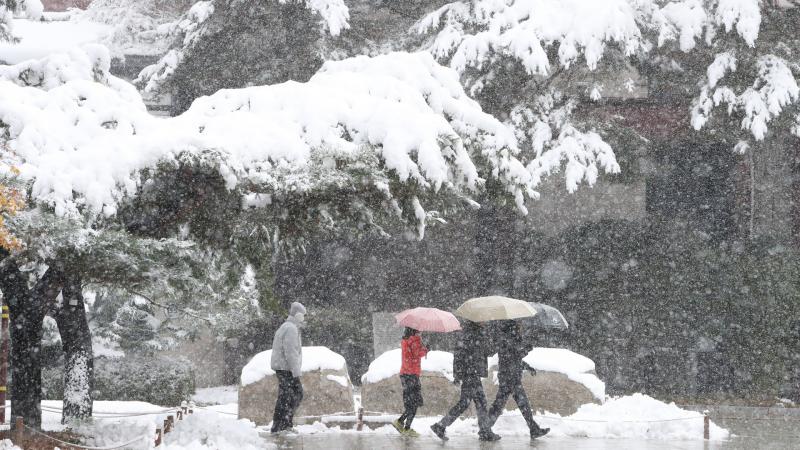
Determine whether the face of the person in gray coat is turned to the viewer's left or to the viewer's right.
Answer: to the viewer's right

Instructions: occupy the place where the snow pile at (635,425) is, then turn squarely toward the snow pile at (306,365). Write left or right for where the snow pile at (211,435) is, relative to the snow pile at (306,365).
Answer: left

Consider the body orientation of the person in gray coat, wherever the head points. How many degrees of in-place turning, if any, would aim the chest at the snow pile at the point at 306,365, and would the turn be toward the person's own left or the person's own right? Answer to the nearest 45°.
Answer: approximately 90° to the person's own left

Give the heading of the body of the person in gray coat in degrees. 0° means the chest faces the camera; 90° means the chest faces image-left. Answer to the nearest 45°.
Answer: approximately 270°

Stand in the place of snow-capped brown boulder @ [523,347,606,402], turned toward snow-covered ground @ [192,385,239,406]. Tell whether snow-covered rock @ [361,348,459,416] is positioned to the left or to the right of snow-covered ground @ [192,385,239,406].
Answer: left
